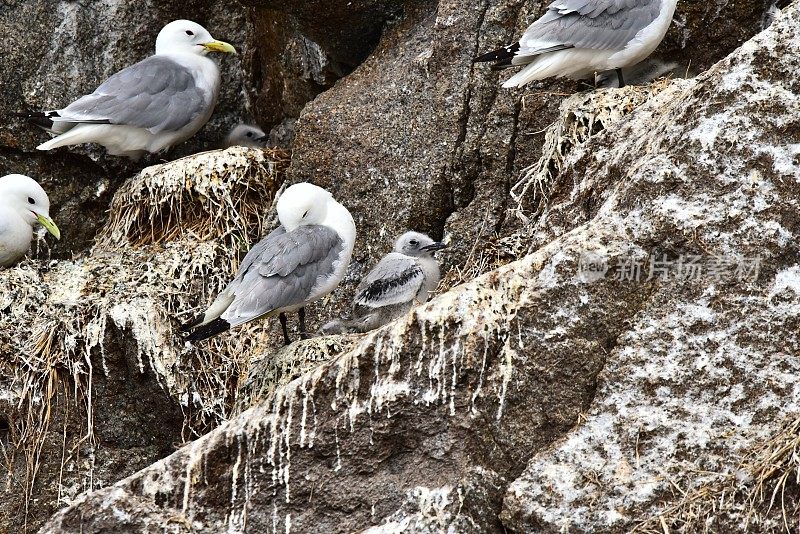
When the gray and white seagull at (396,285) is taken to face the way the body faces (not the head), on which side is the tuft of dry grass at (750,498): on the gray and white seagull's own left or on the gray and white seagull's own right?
on the gray and white seagull's own right

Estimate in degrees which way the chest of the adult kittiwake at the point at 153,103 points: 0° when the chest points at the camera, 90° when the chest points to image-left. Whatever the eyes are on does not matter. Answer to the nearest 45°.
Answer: approximately 270°

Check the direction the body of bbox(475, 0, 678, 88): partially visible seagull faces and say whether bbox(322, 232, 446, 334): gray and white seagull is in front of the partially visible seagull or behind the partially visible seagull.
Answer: behind

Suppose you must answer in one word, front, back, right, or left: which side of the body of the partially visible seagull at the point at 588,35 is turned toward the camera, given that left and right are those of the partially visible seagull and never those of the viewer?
right

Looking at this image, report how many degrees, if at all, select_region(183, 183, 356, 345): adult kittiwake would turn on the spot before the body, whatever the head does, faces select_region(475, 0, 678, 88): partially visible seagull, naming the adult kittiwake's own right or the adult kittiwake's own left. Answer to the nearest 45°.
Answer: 0° — it already faces it

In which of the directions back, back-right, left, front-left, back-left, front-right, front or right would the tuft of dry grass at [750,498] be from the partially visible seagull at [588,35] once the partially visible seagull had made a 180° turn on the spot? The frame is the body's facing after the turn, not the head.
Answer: left

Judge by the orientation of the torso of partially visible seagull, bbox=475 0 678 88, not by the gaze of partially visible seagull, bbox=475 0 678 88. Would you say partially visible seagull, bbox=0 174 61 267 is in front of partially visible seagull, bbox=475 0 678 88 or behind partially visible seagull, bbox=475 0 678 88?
behind

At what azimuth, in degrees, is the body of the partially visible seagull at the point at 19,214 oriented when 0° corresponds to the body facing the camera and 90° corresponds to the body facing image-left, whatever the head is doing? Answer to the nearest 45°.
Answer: approximately 270°

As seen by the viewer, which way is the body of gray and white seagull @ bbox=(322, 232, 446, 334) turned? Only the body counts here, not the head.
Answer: to the viewer's right
